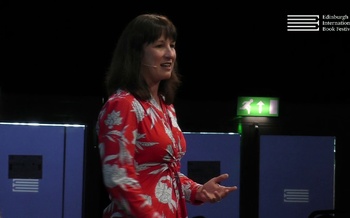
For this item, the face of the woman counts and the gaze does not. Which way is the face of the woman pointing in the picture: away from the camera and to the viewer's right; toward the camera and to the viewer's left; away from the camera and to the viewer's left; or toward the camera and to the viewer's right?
toward the camera and to the viewer's right

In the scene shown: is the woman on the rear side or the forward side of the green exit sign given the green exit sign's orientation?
on the forward side

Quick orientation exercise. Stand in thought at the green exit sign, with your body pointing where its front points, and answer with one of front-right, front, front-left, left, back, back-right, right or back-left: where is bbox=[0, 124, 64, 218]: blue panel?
right

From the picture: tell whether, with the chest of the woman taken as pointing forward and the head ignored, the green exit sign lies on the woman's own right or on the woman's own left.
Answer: on the woman's own left

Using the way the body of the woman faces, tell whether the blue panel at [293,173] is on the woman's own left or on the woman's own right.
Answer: on the woman's own left

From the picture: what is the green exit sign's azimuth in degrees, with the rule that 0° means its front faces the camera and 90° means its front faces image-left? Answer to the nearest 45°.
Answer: approximately 0°

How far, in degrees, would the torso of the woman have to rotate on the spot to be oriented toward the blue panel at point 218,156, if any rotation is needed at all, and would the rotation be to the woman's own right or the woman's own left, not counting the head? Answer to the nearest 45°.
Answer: approximately 135° to the woman's own left

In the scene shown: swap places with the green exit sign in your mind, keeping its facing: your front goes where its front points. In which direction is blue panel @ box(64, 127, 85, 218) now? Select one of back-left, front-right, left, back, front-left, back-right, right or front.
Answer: right
